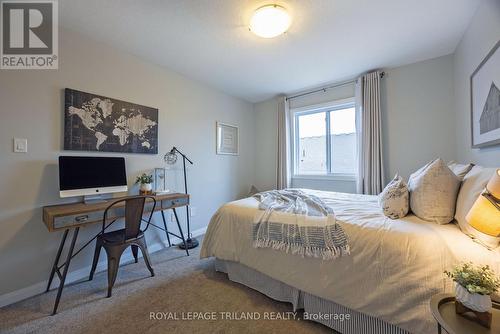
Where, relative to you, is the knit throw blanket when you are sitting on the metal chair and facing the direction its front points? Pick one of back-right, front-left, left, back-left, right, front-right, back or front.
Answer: back

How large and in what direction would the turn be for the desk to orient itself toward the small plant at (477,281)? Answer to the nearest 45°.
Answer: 0° — it already faces it

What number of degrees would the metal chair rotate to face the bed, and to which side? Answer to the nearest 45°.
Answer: approximately 180°

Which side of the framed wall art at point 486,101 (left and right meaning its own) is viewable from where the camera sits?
left

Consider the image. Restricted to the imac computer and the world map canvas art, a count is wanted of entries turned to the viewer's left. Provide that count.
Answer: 0

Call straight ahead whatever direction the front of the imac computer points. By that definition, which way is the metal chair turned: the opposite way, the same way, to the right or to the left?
the opposite way

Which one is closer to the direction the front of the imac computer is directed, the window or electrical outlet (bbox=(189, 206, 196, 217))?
the window

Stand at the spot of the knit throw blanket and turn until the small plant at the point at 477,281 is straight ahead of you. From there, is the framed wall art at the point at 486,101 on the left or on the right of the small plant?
left

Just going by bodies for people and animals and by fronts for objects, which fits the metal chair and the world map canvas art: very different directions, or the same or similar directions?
very different directions

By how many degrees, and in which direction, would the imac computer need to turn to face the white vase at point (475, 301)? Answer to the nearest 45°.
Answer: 0° — it already faces it

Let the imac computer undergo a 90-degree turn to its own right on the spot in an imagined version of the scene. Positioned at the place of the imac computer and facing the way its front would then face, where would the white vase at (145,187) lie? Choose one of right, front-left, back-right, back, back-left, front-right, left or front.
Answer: back-left

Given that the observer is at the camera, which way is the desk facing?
facing the viewer and to the right of the viewer

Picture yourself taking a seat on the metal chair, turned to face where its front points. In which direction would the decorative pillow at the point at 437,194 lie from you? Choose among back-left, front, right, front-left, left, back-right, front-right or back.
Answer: back

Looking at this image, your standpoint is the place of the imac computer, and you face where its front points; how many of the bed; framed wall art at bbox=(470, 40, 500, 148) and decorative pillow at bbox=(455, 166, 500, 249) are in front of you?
3

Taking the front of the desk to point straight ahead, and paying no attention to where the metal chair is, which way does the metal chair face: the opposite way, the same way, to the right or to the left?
the opposite way

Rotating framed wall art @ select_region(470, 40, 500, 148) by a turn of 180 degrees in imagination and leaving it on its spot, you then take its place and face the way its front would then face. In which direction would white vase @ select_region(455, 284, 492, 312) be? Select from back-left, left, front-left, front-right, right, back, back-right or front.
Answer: right

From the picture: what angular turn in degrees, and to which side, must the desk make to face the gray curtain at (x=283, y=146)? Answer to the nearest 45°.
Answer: approximately 45° to its left

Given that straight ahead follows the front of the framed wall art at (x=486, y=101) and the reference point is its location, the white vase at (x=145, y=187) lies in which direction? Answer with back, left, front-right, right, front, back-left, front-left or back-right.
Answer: front-left

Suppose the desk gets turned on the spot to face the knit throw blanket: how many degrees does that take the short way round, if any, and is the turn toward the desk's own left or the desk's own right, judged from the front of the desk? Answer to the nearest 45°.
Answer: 0° — it already faces it
